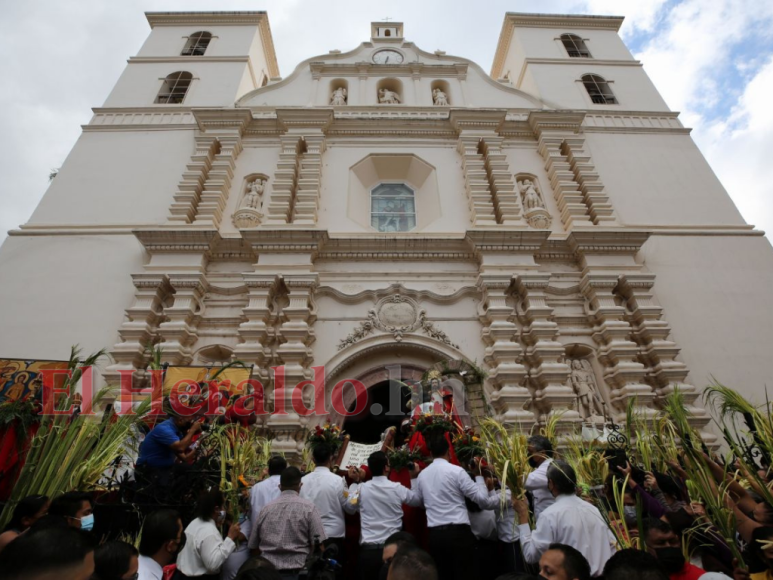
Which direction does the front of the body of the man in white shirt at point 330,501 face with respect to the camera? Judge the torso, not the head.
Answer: away from the camera

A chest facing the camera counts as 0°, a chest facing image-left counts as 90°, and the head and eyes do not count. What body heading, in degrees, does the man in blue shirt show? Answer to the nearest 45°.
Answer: approximately 270°

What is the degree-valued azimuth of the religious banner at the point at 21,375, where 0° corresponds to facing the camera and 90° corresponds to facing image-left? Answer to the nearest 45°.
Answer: approximately 0°

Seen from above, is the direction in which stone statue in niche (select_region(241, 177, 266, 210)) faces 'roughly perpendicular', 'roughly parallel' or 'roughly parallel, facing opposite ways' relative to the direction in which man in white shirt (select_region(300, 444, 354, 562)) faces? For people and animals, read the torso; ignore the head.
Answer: roughly parallel, facing opposite ways

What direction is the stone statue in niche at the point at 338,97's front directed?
toward the camera

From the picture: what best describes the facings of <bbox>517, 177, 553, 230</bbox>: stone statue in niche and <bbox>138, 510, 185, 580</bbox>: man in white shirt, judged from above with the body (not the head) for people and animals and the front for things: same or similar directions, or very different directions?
very different directions

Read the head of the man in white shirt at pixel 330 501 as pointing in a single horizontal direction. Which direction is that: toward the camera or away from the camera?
away from the camera

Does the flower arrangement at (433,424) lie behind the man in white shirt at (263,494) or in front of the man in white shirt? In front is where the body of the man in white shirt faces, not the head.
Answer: in front

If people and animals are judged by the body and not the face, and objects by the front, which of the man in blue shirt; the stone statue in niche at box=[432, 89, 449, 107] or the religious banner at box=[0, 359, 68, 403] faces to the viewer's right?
the man in blue shirt

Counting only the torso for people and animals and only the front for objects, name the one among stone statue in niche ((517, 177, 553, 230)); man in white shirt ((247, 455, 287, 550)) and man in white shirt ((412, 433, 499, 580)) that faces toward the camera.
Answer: the stone statue in niche

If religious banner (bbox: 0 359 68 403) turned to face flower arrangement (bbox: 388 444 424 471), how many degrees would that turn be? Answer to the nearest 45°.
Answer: approximately 45° to its left

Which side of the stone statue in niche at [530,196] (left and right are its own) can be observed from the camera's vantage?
front

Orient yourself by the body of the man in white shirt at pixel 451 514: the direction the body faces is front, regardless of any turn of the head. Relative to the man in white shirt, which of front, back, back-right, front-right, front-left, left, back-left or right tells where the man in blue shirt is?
left

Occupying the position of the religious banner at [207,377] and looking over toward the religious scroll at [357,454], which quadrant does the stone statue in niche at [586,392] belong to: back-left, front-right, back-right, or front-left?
front-left

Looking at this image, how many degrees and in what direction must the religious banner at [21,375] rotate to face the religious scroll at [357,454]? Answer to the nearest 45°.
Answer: approximately 45° to its left
